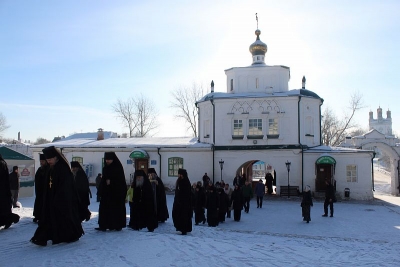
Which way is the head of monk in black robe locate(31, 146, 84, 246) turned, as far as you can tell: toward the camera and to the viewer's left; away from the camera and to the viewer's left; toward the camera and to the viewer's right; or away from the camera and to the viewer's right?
toward the camera and to the viewer's left

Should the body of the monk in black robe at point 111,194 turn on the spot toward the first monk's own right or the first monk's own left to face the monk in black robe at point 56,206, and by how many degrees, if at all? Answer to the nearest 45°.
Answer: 0° — they already face them

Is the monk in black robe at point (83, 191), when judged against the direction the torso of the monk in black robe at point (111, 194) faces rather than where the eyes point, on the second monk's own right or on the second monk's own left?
on the second monk's own right

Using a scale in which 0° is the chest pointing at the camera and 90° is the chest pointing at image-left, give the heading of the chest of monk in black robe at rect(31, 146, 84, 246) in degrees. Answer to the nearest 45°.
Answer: approximately 45°

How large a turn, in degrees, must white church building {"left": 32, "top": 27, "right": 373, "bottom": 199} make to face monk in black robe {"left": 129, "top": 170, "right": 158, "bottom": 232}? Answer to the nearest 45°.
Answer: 0° — it already faces them

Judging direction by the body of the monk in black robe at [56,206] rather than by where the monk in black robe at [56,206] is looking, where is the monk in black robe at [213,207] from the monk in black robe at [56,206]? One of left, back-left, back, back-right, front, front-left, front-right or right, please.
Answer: back

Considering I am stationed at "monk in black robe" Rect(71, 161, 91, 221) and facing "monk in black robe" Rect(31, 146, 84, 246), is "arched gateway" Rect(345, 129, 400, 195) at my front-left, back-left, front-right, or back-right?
back-left

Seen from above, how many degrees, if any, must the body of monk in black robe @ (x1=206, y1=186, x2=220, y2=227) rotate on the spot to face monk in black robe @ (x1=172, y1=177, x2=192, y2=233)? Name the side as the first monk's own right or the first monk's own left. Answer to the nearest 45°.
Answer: approximately 45° to the first monk's own left

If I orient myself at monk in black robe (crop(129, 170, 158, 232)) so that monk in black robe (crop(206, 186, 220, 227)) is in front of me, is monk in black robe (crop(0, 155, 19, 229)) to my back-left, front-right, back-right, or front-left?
back-left

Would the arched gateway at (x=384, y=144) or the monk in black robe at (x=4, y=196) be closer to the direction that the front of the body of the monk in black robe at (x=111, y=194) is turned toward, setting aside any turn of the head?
the monk in black robe

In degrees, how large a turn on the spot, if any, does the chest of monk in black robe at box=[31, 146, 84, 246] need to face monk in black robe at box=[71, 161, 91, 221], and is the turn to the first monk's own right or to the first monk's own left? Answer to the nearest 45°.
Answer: approximately 135° to the first monk's own right

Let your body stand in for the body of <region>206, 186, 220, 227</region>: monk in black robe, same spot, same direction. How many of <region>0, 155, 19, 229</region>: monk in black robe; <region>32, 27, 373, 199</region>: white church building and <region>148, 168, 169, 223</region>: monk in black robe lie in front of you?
2

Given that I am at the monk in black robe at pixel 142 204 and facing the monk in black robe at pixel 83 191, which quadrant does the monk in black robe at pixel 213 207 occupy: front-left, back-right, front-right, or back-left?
back-right
